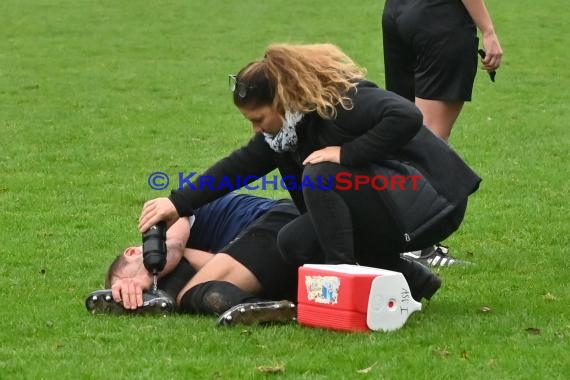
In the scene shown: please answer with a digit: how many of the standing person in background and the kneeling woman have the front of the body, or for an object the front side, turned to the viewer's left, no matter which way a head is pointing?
1

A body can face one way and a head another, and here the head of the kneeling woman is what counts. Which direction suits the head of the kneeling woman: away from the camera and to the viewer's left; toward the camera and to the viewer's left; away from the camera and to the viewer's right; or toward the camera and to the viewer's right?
toward the camera and to the viewer's left

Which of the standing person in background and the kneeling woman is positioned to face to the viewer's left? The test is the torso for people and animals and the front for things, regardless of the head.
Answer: the kneeling woman

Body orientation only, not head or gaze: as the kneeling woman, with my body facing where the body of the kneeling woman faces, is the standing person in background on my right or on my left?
on my right

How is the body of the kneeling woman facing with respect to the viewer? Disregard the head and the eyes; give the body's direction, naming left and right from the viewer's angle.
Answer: facing to the left of the viewer

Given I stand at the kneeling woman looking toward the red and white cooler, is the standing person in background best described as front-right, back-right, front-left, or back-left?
back-left
